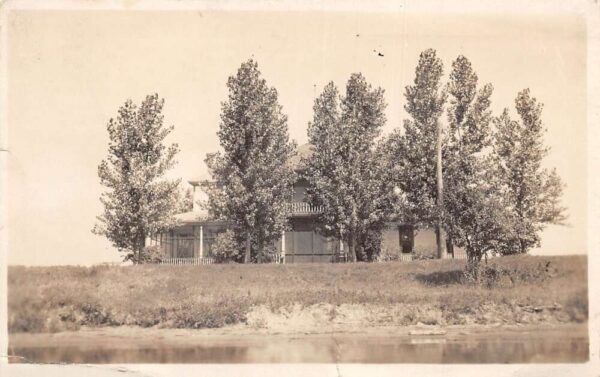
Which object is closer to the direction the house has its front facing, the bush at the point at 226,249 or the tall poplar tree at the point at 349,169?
the tall poplar tree

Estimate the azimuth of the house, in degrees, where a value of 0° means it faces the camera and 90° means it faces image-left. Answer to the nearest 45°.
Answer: approximately 0°

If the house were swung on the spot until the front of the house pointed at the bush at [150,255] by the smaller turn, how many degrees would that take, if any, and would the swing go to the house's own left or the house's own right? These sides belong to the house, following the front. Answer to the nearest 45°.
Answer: approximately 45° to the house's own right

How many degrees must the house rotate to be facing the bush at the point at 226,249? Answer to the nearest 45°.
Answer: approximately 45° to its right

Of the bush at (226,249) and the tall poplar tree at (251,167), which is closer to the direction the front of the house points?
the tall poplar tree

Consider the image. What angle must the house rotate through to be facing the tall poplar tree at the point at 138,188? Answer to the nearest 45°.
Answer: approximately 45° to its right

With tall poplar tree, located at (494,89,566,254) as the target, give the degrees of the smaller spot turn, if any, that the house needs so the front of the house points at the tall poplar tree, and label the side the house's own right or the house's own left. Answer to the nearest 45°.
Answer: approximately 45° to the house's own left
